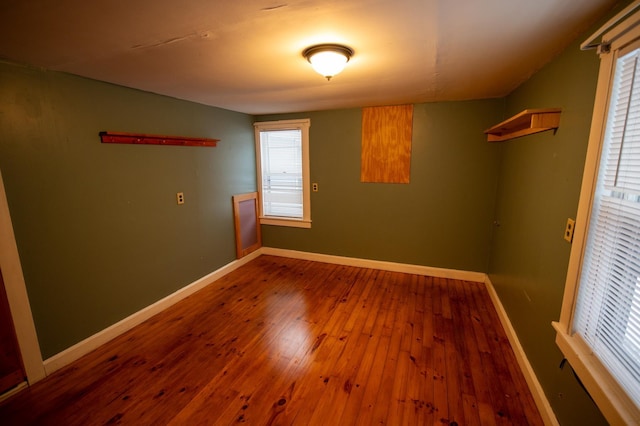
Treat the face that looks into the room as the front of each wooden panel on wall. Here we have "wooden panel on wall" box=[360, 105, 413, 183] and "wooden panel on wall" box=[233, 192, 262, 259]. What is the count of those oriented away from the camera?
0

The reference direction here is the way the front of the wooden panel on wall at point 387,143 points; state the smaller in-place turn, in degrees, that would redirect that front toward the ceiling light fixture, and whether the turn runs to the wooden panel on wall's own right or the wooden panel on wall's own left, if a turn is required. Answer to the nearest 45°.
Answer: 0° — it already faces it

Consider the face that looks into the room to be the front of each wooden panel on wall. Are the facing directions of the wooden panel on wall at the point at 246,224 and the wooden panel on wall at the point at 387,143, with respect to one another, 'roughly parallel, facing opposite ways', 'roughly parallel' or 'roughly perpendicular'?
roughly perpendicular

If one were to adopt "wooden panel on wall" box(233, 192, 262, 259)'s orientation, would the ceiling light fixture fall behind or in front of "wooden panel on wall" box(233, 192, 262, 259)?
in front

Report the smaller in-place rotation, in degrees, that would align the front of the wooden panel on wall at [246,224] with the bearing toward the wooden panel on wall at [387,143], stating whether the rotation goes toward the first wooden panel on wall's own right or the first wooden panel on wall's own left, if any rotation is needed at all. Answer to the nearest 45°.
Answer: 0° — it already faces it

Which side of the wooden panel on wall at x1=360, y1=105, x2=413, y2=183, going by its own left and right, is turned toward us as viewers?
front

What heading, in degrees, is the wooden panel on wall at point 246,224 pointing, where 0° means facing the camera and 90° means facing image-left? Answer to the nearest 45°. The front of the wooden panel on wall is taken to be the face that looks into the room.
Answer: approximately 315°

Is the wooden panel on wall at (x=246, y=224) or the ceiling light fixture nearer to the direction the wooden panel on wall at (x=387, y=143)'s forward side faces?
the ceiling light fixture

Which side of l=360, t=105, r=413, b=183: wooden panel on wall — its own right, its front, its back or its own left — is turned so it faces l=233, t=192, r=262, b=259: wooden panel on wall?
right
